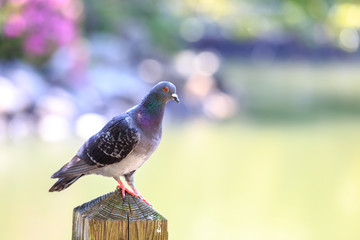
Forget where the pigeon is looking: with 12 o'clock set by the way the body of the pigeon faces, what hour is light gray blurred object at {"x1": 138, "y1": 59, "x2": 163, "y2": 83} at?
The light gray blurred object is roughly at 9 o'clock from the pigeon.

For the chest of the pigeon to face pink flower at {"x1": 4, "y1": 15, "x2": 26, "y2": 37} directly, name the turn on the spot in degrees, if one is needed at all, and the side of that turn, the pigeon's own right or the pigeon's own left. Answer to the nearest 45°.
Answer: approximately 90° to the pigeon's own left

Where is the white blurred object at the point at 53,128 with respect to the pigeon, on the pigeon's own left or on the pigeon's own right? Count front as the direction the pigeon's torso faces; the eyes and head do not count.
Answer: on the pigeon's own left

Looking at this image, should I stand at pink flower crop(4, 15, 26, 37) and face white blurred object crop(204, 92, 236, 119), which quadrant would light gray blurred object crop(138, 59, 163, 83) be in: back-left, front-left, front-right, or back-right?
front-left

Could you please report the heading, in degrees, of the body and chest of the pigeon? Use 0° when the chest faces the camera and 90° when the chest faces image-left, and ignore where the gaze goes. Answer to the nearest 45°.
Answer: approximately 270°

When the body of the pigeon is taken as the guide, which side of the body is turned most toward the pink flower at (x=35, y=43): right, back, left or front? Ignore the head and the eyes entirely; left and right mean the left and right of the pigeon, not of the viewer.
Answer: left

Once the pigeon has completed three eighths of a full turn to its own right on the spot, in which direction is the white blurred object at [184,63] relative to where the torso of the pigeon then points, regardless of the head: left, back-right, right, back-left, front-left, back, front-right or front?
back-right

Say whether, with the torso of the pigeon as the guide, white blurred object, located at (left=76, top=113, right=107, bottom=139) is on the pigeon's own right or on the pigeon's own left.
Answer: on the pigeon's own left

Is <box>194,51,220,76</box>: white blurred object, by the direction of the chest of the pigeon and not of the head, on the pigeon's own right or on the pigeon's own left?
on the pigeon's own left
